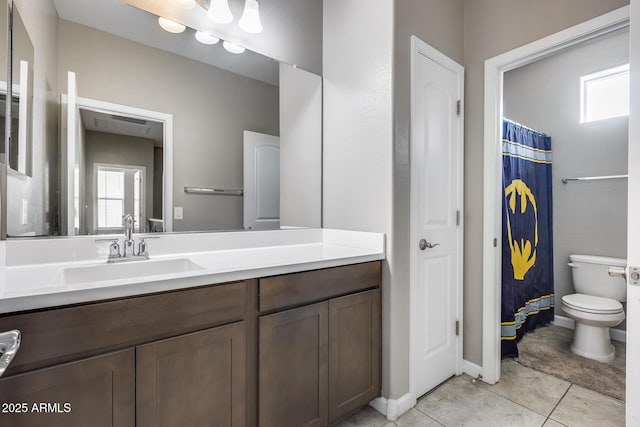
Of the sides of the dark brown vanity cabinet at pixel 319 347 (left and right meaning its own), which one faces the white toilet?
left

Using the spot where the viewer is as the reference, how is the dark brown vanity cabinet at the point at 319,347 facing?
facing the viewer and to the right of the viewer

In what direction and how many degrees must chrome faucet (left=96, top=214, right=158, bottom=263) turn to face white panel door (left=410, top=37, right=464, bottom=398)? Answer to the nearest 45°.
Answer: approximately 90° to its left

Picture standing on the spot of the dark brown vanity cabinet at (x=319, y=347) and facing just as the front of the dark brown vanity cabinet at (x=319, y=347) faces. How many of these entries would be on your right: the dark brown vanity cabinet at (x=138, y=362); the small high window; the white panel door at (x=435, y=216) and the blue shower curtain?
1

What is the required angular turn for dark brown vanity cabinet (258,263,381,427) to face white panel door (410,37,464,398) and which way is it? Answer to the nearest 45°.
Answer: approximately 90° to its left

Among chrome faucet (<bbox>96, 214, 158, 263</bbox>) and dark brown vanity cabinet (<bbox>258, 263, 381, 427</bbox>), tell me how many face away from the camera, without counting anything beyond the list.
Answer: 0

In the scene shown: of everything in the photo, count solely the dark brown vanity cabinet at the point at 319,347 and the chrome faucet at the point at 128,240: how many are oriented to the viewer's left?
0

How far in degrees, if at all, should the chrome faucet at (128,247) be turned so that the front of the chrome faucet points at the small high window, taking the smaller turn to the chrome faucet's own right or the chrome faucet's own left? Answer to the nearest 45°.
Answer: approximately 90° to the chrome faucet's own left

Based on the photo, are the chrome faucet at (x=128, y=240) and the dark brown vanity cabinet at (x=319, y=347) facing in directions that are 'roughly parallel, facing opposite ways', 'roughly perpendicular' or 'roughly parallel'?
roughly parallel

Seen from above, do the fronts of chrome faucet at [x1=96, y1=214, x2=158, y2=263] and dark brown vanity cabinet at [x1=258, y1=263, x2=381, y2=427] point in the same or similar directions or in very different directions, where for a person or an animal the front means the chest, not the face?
same or similar directions

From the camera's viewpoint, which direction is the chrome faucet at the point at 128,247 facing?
toward the camera

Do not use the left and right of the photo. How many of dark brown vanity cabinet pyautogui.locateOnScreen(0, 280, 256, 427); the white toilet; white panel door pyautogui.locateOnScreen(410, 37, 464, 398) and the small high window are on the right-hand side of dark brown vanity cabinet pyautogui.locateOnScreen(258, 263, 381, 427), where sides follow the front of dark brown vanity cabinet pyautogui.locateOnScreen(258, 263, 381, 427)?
1
